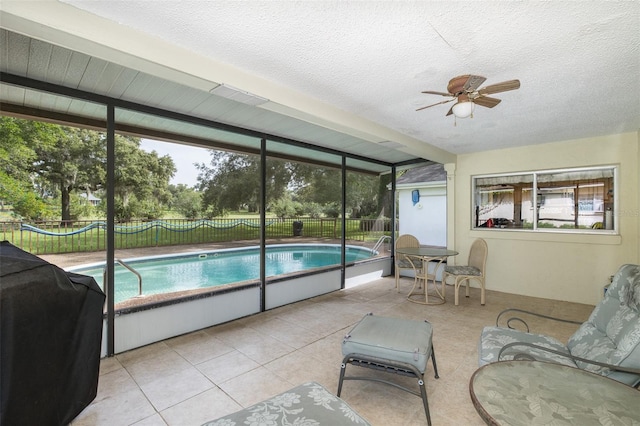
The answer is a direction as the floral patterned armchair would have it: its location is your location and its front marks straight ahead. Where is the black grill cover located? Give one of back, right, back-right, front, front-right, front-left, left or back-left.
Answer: front-left

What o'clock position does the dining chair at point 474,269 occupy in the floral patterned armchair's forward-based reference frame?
The dining chair is roughly at 2 o'clock from the floral patterned armchair.

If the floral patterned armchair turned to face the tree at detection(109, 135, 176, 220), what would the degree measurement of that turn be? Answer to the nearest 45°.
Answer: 0° — it already faces it

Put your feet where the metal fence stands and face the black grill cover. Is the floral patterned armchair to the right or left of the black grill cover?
left

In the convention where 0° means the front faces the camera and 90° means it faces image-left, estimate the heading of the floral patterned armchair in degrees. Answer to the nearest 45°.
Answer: approximately 90°

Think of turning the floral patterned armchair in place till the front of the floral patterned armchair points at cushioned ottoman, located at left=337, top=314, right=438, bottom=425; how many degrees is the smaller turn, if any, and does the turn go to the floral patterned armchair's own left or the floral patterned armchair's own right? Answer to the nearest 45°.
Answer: approximately 45° to the floral patterned armchair's own left

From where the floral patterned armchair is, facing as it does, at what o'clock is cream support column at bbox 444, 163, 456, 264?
The cream support column is roughly at 2 o'clock from the floral patterned armchair.

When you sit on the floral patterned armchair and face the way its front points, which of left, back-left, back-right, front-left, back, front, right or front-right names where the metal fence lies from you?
front

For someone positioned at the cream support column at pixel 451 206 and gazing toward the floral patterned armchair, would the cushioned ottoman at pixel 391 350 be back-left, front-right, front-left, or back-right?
front-right

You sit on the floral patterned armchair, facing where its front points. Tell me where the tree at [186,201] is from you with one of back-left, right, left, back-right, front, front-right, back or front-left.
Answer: front

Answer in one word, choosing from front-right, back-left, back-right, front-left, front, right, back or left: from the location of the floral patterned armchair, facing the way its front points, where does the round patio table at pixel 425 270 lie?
front-right
